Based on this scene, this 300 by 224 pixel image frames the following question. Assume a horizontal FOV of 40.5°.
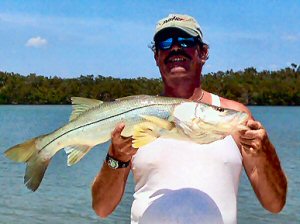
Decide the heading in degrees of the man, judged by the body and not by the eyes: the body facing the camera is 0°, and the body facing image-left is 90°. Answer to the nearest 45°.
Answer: approximately 0°
